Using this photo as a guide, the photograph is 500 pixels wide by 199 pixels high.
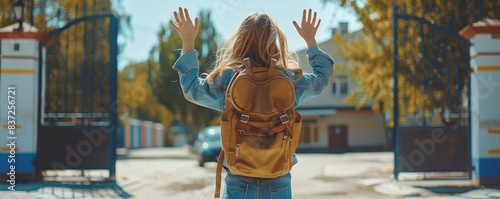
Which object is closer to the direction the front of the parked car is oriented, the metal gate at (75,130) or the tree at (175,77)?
the metal gate

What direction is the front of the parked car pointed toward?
toward the camera

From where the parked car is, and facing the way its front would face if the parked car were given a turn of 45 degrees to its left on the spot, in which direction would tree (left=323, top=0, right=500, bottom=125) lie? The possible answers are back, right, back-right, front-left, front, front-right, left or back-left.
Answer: front

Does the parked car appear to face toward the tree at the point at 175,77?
no

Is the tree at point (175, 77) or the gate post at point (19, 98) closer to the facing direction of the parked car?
the gate post

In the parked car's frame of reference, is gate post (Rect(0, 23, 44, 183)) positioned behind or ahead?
ahead
